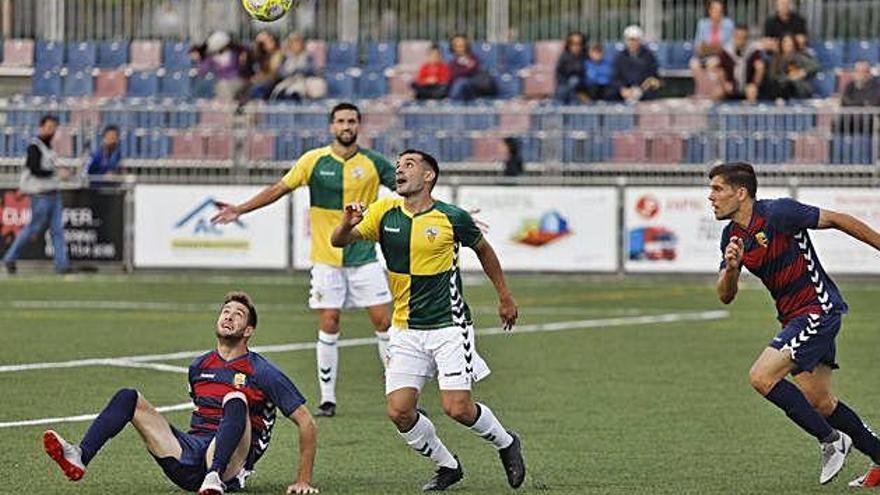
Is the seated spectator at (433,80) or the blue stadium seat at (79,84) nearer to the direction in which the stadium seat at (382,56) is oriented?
the seated spectator

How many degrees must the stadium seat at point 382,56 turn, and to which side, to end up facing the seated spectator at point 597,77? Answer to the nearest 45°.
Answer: approximately 45° to its left

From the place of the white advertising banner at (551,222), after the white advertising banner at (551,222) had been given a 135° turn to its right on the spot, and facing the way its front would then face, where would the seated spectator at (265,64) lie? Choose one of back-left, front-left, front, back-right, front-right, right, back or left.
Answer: front

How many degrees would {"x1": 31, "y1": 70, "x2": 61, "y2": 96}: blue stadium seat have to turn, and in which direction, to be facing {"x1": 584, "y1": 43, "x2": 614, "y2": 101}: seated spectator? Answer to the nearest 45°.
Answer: approximately 45° to its left

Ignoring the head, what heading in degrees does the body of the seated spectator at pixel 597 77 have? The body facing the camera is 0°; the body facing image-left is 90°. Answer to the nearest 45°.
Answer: approximately 0°

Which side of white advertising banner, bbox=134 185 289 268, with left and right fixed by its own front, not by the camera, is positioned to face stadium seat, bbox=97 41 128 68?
back

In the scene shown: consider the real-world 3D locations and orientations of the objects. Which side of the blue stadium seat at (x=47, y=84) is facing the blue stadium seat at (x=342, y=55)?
left

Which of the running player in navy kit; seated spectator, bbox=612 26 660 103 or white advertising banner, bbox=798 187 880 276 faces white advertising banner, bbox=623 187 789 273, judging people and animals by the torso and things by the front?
the seated spectator
